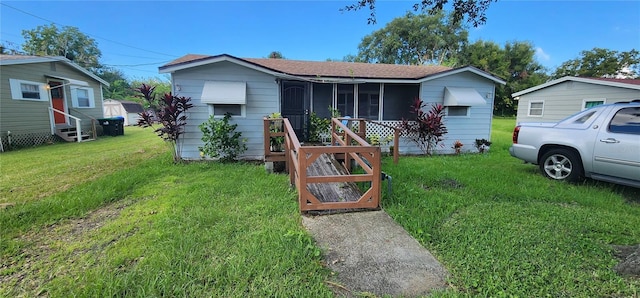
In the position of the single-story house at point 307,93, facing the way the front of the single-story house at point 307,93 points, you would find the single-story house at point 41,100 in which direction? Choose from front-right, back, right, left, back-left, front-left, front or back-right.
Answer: right

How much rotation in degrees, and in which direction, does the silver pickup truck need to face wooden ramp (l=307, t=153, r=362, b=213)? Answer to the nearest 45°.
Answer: approximately 135° to its right

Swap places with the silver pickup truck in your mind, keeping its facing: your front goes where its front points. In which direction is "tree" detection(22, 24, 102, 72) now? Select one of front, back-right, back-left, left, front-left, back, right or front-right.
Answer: back

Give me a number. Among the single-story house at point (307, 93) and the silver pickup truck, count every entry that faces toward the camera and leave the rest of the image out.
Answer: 1

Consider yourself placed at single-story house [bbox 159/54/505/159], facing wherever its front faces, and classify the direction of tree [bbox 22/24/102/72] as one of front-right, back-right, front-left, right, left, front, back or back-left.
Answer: back-right

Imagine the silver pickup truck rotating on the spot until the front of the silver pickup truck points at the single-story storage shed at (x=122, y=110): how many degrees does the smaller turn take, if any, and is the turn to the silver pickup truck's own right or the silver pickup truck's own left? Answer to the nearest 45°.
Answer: approximately 180°

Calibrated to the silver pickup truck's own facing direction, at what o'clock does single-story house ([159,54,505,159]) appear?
The single-story house is roughly at 6 o'clock from the silver pickup truck.

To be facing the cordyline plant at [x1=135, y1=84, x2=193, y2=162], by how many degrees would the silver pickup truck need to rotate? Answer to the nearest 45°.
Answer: approximately 135° to its right

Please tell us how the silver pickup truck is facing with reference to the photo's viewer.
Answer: facing to the right of the viewer
